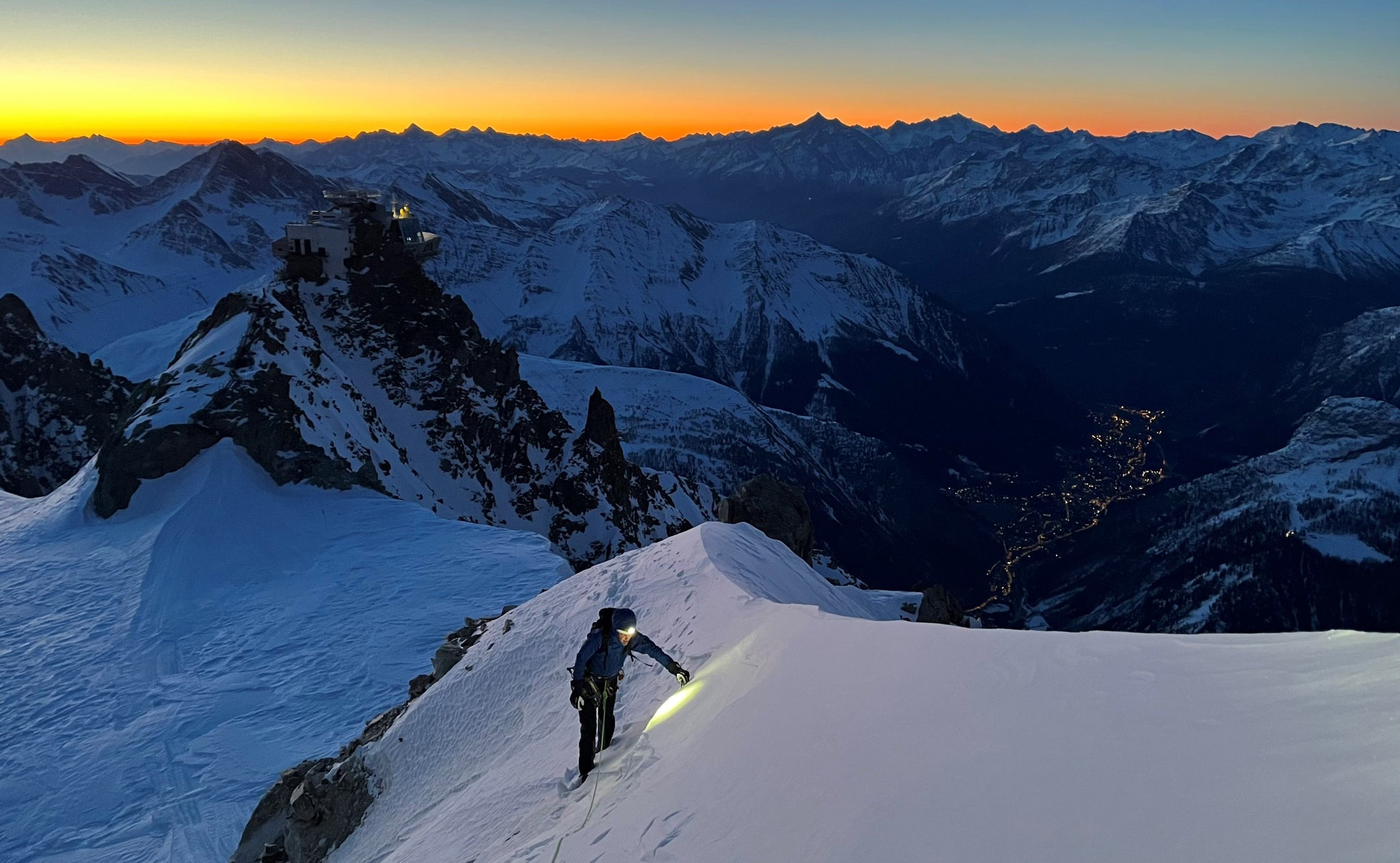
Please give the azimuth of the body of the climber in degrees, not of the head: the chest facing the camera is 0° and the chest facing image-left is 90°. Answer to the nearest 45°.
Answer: approximately 315°

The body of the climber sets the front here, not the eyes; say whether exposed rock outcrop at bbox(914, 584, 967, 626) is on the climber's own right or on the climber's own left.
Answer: on the climber's own left

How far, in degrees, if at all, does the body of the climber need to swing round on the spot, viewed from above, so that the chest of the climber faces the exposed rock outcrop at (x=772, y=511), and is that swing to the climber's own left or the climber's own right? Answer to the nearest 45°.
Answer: approximately 135° to the climber's own left
